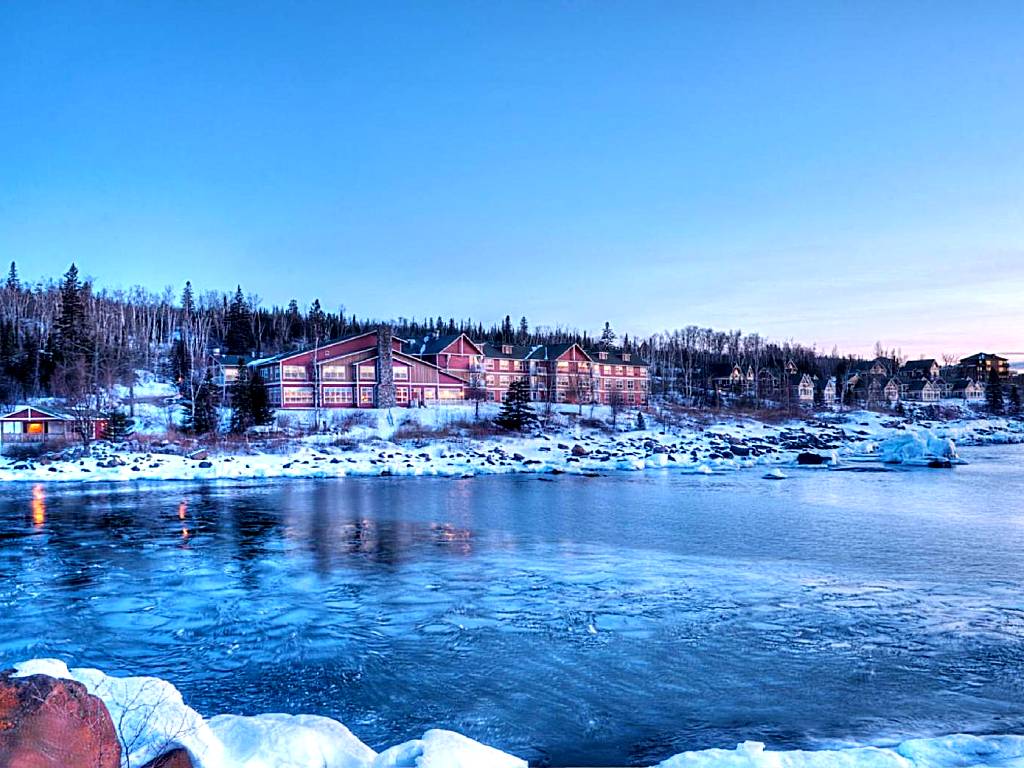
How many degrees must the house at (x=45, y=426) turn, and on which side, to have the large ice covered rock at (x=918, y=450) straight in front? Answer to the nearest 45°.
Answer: approximately 45° to its left

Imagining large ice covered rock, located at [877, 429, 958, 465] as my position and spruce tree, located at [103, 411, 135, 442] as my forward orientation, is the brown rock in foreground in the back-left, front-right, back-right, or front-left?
front-left

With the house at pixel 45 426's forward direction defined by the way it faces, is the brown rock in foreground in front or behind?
in front

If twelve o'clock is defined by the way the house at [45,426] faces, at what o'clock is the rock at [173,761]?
The rock is roughly at 12 o'clock from the house.

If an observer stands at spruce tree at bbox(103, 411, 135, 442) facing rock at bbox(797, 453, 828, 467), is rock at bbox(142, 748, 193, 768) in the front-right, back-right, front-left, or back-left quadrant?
front-right

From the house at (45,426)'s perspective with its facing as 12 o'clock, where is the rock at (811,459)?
The rock is roughly at 10 o'clock from the house.

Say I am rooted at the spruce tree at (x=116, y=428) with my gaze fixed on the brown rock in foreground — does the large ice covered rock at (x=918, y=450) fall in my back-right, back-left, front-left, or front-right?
front-left

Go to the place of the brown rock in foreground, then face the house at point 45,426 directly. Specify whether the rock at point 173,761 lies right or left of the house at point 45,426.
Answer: right

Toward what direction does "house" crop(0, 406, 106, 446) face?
toward the camera

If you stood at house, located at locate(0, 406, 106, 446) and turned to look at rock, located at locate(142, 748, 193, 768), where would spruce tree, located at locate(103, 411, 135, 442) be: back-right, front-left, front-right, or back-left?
front-left

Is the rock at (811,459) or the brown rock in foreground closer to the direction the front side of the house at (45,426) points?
the brown rock in foreground

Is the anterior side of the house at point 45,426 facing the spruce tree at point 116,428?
no
